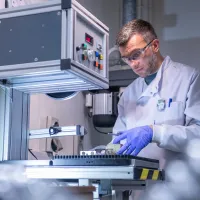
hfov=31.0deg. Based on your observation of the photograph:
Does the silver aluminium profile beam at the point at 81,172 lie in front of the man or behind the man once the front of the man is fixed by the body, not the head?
in front

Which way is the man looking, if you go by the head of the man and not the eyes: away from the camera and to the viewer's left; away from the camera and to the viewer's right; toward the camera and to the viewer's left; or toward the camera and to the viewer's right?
toward the camera and to the viewer's left

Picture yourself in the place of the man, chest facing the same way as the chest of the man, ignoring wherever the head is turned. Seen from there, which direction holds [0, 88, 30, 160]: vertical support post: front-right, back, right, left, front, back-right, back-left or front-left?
front

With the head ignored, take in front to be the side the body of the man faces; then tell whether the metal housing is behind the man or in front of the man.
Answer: in front

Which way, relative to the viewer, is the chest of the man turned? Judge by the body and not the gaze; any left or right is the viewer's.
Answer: facing the viewer and to the left of the viewer
